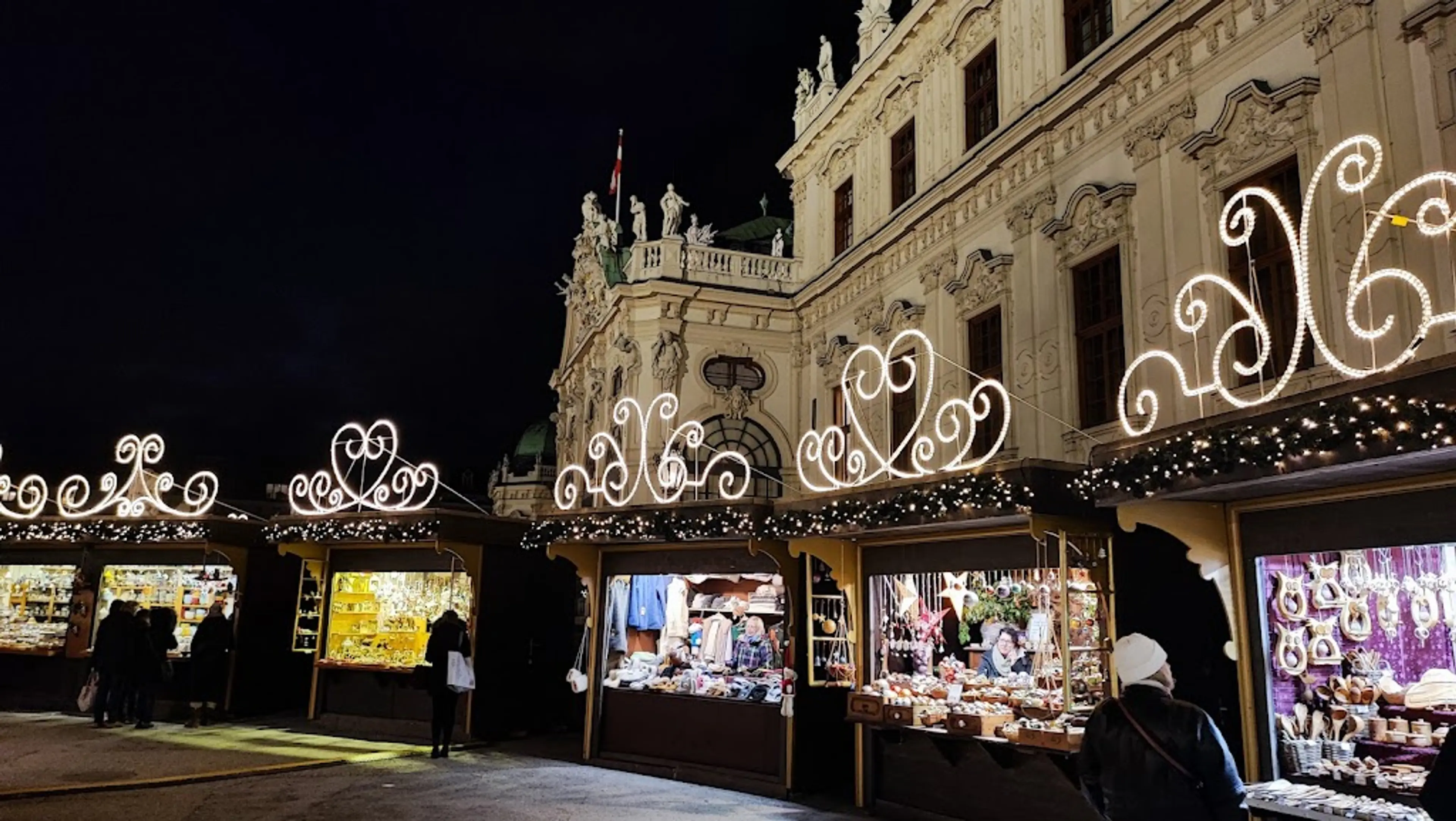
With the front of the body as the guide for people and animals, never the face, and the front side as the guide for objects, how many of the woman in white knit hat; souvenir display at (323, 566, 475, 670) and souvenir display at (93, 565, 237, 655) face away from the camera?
1

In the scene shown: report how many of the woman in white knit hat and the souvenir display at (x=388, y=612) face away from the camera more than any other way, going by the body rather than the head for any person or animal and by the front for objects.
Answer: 1

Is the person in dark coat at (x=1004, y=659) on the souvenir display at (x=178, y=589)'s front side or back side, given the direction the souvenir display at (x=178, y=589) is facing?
on the front side

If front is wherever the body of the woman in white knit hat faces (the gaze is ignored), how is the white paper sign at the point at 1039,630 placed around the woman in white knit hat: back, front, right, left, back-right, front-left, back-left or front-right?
front

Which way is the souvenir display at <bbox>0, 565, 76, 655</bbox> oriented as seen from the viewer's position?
toward the camera

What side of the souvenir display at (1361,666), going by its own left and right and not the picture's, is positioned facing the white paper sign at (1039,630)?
right

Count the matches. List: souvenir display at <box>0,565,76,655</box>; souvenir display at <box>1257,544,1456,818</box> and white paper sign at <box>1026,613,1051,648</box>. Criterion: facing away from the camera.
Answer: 0

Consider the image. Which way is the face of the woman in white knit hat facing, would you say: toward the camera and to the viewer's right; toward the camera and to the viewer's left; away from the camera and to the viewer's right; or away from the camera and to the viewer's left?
away from the camera and to the viewer's right

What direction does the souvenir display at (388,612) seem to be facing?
toward the camera

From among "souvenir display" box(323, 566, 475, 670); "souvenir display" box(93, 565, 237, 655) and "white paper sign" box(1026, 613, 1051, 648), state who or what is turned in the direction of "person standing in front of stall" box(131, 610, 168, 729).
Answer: "souvenir display" box(93, 565, 237, 655)

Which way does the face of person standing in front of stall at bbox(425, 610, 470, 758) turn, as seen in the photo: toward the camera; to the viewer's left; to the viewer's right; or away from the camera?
away from the camera

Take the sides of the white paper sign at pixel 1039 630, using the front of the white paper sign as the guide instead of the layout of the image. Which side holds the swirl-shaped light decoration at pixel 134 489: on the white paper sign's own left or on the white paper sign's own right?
on the white paper sign's own right

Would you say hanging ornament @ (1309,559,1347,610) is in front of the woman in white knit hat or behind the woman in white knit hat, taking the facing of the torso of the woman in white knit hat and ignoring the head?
in front
